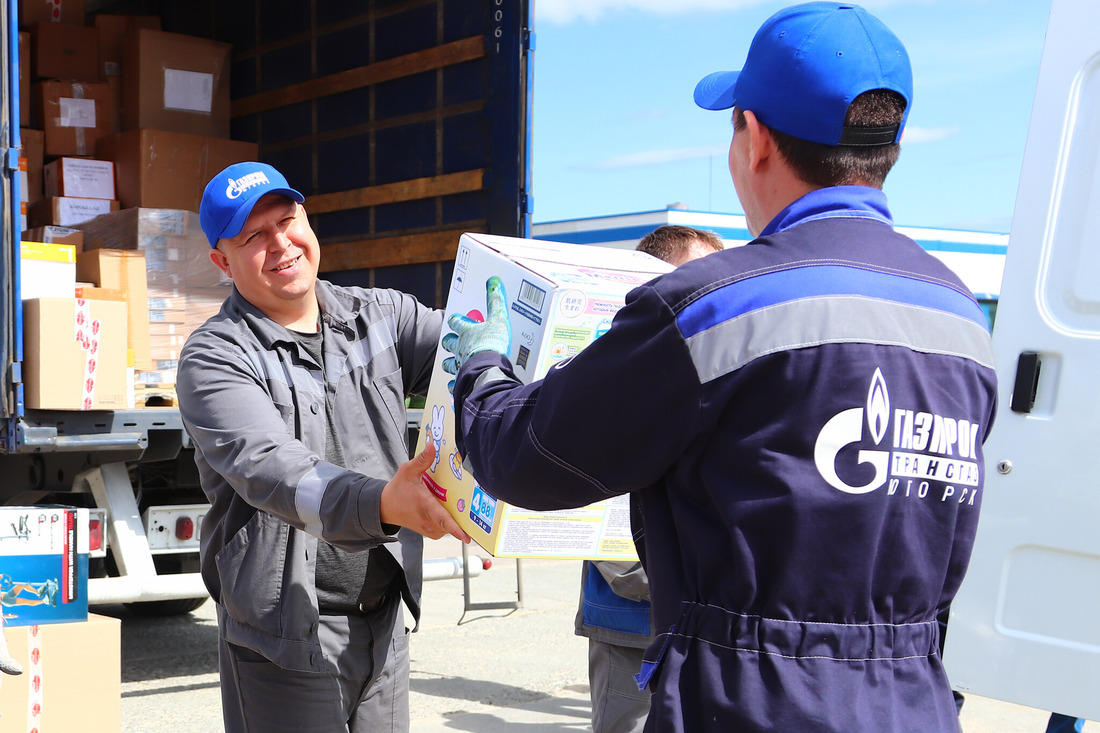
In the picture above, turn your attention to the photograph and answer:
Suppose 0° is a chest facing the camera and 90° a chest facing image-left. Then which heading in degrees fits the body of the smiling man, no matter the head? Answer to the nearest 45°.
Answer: approximately 315°

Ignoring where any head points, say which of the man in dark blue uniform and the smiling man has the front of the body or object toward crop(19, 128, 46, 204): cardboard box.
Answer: the man in dark blue uniform

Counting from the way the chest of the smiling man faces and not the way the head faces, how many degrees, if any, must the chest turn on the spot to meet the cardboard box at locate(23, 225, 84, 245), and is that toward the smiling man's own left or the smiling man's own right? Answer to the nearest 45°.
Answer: approximately 135° to the smiling man's own left

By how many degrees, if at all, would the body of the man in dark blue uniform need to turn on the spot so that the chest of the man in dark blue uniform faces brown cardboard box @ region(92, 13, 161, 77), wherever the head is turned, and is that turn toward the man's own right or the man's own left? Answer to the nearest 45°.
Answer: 0° — they already face it

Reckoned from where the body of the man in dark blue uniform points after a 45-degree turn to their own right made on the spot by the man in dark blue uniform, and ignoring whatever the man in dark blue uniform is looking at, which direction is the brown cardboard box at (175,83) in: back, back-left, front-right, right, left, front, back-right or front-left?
front-left

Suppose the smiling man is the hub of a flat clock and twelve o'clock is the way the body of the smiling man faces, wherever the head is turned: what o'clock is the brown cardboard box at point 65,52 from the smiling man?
The brown cardboard box is roughly at 7 o'clock from the smiling man.

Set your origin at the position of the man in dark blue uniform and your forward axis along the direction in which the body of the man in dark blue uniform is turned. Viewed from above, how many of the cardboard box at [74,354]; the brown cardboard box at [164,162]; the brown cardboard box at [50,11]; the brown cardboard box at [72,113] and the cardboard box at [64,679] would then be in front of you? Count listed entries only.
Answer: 5

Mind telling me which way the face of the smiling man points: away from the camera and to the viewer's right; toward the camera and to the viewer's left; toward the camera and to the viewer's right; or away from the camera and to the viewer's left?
toward the camera and to the viewer's right

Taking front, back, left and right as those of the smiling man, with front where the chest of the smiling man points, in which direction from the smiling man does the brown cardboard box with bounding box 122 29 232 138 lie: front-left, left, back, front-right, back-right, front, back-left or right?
back-left

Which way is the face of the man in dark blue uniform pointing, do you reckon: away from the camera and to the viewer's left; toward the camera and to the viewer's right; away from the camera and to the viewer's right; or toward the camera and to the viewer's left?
away from the camera and to the viewer's left

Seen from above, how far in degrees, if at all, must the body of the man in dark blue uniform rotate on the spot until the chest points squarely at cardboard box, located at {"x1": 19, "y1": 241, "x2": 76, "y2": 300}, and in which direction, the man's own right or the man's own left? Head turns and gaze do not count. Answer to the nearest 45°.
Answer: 0° — they already face it

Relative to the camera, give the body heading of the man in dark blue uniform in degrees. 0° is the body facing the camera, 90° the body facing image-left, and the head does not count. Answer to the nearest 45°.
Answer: approximately 135°

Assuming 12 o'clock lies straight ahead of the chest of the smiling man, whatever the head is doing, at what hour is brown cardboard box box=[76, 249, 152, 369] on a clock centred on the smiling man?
The brown cardboard box is roughly at 7 o'clock from the smiling man.

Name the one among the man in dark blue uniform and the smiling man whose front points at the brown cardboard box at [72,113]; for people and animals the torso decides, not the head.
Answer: the man in dark blue uniform

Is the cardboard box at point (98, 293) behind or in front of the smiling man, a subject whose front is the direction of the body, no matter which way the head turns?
behind

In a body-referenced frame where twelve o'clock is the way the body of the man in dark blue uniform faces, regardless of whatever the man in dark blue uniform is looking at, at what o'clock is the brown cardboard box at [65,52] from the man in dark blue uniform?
The brown cardboard box is roughly at 12 o'clock from the man in dark blue uniform.

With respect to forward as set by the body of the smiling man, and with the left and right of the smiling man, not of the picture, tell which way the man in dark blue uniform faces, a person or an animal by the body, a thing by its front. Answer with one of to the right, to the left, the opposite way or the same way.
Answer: the opposite way

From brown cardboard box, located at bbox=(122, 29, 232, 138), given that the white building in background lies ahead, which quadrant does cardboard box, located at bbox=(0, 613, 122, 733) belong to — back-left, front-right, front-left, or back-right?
back-right

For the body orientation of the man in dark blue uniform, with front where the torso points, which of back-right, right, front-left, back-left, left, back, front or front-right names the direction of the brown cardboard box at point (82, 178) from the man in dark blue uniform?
front
